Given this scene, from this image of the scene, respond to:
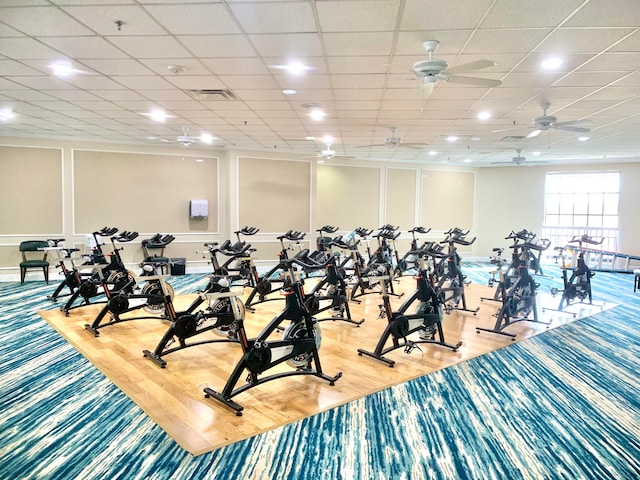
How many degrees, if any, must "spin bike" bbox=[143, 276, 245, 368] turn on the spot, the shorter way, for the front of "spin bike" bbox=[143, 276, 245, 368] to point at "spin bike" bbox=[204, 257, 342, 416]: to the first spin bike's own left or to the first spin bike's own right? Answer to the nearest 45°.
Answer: approximately 90° to the first spin bike's own right

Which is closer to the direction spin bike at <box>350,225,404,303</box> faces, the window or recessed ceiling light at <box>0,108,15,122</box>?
the window

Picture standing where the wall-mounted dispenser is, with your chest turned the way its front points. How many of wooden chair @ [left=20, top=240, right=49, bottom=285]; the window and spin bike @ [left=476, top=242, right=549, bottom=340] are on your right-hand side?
1

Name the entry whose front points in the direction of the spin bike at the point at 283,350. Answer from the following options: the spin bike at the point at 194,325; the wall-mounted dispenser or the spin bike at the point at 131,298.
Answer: the wall-mounted dispenser

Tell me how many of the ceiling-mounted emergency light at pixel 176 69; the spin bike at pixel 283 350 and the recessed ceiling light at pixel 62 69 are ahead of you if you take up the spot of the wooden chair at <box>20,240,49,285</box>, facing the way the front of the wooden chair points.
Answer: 3

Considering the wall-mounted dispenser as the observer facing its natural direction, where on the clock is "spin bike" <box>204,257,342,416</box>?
The spin bike is roughly at 12 o'clock from the wall-mounted dispenser.

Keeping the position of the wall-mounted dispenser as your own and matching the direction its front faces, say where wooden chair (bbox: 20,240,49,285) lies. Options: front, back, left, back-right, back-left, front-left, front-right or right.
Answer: right

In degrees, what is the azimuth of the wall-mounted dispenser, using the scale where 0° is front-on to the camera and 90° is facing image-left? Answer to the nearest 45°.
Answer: approximately 0°

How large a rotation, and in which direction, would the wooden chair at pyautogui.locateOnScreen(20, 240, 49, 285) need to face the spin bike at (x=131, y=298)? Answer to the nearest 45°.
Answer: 0° — it already faces it

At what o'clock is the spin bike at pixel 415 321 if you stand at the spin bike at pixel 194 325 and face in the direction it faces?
the spin bike at pixel 415 321 is roughly at 2 o'clock from the spin bike at pixel 194 325.

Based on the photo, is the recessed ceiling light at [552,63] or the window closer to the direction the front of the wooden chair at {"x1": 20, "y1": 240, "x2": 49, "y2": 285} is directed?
the recessed ceiling light

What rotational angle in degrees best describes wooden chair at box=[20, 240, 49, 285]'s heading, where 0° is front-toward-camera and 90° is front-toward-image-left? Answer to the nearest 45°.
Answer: approximately 0°

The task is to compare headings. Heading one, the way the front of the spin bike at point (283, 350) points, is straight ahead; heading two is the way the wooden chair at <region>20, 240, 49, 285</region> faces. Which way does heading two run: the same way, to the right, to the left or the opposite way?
to the right
